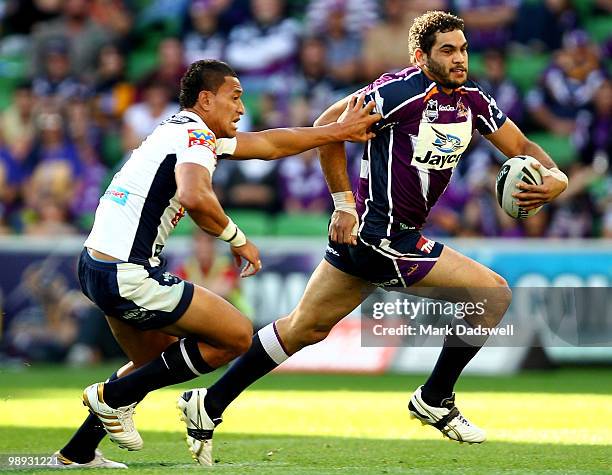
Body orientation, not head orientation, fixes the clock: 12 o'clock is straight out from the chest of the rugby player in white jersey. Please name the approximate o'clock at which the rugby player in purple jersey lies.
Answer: The rugby player in purple jersey is roughly at 11 o'clock from the rugby player in white jersey.

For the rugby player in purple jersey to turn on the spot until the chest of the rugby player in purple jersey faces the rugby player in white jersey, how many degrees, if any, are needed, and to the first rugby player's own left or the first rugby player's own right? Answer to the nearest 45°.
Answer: approximately 90° to the first rugby player's own right

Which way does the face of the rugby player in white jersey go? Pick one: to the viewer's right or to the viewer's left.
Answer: to the viewer's right

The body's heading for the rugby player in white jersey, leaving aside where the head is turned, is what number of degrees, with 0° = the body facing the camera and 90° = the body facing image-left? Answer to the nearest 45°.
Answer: approximately 270°
